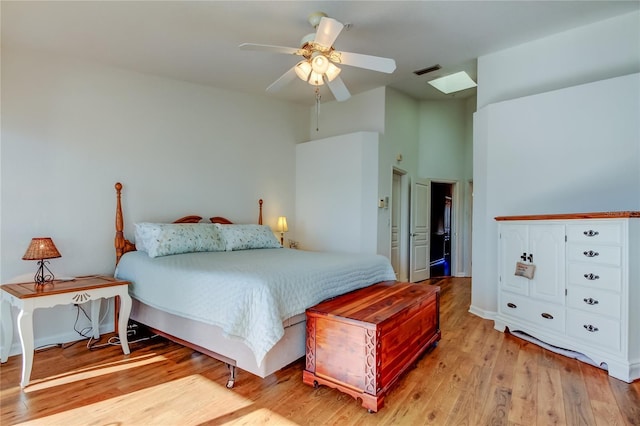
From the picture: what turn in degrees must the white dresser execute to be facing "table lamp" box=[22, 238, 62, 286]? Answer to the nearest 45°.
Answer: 0° — it already faces it

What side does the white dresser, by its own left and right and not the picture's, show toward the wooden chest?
front

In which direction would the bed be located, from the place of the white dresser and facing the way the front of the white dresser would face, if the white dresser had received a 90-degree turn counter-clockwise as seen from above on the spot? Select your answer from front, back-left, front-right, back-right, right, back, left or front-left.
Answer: right

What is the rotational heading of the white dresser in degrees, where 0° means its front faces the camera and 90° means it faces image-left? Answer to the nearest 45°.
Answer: approximately 45°

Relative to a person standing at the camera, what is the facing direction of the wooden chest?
facing the viewer and to the right of the viewer

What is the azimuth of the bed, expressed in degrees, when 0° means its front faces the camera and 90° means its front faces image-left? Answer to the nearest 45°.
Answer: approximately 315°

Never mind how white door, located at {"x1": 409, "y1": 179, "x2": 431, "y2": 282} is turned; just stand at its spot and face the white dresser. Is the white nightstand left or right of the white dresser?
right

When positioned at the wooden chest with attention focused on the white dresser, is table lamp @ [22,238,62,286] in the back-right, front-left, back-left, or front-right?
back-left

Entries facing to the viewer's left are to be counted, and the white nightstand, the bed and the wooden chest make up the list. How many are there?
0

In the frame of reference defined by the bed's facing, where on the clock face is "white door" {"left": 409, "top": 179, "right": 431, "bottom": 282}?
The white door is roughly at 9 o'clock from the bed.

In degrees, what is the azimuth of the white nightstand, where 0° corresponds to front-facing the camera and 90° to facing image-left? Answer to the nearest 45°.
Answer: approximately 315°

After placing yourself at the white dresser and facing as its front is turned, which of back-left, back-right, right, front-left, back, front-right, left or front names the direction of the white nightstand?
front
